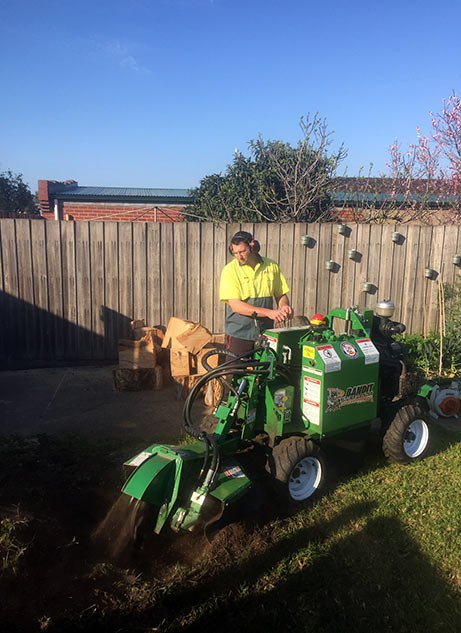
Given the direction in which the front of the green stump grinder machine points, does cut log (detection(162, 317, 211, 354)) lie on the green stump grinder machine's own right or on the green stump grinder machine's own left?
on the green stump grinder machine's own right

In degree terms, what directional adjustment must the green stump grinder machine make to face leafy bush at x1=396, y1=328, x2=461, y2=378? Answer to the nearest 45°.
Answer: approximately 180°

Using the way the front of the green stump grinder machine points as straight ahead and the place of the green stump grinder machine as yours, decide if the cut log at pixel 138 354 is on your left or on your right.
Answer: on your right

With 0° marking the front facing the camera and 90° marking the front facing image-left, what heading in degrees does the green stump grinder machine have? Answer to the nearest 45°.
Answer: approximately 45°

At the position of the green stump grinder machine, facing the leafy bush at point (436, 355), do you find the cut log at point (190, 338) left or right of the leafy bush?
left

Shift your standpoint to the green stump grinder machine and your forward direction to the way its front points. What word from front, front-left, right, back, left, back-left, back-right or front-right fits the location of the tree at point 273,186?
back-right

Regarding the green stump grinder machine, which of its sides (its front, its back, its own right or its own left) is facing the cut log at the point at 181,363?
right

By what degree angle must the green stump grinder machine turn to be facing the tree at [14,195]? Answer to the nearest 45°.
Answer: approximately 90° to its right

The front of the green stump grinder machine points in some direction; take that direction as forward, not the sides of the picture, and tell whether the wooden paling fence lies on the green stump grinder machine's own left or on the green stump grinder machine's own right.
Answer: on the green stump grinder machine's own right
